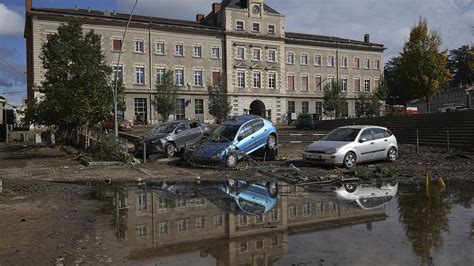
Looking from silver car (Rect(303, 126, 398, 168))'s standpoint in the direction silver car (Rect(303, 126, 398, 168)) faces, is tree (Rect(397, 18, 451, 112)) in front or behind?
behind

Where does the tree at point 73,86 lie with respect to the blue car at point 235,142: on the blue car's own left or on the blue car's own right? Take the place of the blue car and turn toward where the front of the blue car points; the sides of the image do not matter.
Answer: on the blue car's own right

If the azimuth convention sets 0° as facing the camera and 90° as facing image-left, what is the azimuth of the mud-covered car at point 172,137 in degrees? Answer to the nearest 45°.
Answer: approximately 45°

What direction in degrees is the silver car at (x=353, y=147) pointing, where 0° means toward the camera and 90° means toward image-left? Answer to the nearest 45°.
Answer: approximately 45°

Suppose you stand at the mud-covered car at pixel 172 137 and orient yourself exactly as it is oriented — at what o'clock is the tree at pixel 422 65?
The tree is roughly at 6 o'clock from the mud-covered car.

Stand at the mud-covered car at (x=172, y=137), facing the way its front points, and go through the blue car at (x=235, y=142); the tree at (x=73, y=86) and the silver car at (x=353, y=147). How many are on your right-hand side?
1

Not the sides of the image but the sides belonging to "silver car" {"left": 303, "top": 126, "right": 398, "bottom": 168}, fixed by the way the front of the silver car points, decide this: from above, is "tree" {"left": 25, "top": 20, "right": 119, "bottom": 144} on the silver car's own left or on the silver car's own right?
on the silver car's own right

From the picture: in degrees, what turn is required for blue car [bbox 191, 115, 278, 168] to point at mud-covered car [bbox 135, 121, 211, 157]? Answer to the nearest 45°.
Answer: approximately 90° to its right
